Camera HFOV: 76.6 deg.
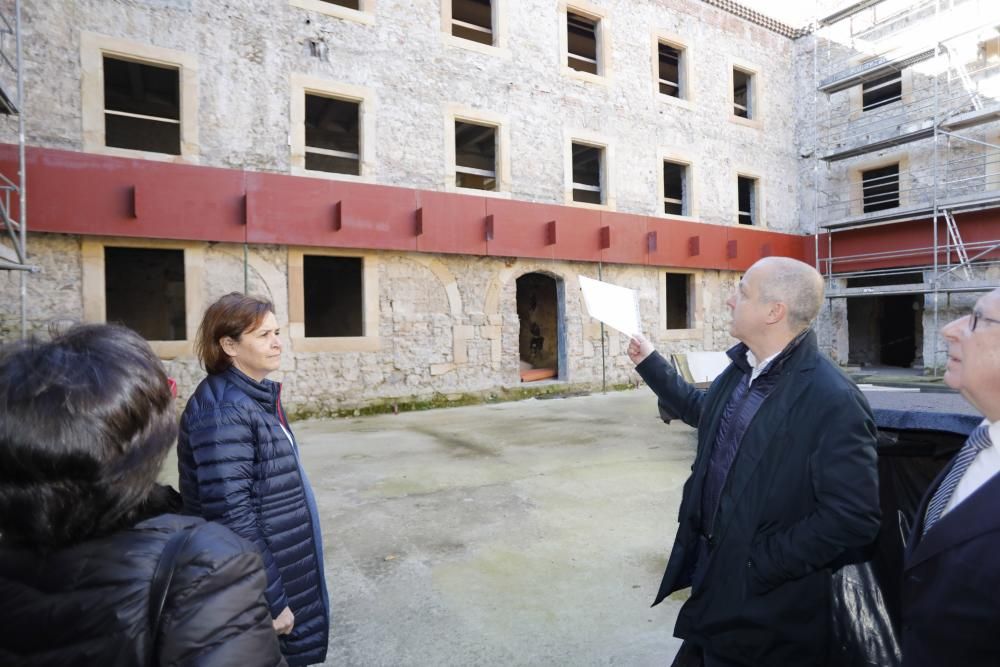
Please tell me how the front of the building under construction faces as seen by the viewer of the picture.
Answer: facing the viewer and to the right of the viewer

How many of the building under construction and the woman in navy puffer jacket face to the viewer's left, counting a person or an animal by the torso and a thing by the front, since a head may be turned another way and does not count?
0

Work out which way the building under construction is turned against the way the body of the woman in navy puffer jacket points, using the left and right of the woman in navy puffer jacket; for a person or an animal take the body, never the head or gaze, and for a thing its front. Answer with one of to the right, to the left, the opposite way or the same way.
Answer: to the right

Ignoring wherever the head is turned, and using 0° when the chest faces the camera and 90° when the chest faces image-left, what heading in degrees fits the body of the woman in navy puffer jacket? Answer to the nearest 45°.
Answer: approximately 270°

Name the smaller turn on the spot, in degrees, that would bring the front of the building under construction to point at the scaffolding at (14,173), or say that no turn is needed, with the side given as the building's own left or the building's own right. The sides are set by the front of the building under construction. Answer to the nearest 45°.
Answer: approximately 90° to the building's own right

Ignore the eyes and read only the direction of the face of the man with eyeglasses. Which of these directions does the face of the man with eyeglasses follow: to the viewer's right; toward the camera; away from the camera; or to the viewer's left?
to the viewer's left

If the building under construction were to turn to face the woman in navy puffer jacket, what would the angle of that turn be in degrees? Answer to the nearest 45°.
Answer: approximately 45° to its right

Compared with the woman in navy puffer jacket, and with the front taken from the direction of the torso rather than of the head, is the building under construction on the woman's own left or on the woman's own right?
on the woman's own left

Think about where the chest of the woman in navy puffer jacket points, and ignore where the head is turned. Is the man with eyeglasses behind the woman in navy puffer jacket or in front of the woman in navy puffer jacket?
in front

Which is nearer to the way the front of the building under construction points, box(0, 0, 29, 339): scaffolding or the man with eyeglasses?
the man with eyeglasses
